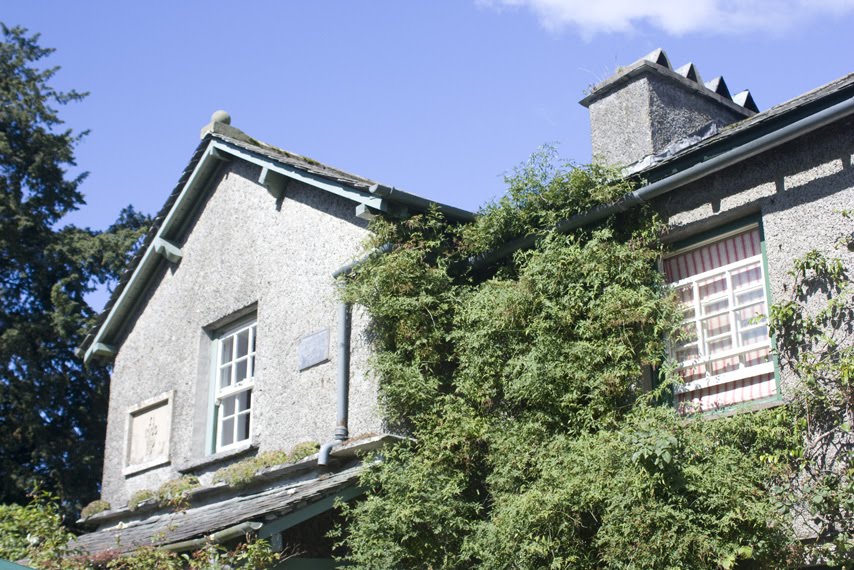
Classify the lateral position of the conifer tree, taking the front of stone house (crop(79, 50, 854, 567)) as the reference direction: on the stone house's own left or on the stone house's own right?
on the stone house's own right

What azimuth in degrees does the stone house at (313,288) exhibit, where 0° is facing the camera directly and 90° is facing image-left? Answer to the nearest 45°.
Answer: approximately 45°
